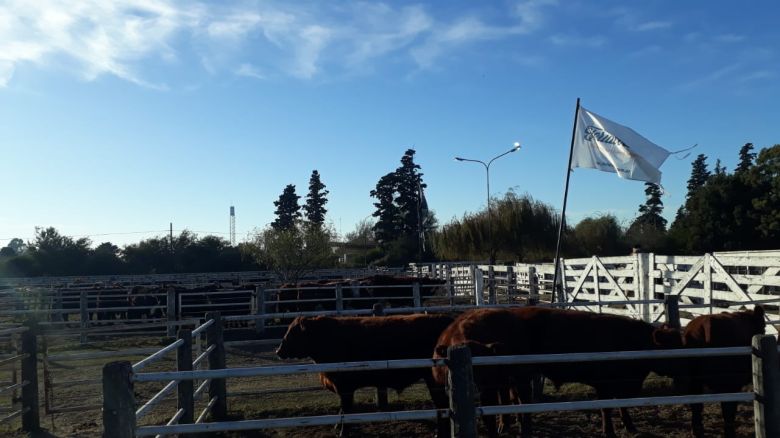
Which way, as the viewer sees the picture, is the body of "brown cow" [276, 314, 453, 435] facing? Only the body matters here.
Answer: to the viewer's left

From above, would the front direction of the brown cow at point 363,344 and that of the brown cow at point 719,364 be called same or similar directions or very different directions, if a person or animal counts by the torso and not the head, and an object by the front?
very different directions

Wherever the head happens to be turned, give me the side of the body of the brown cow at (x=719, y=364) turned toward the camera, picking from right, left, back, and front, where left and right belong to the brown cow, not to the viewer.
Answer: right

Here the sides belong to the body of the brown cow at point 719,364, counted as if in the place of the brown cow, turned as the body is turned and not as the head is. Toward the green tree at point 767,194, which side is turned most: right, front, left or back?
left

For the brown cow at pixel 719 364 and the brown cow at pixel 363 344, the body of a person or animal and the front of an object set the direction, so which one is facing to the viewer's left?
the brown cow at pixel 363 344

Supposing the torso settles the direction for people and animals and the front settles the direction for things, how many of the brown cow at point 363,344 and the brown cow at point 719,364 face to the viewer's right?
1

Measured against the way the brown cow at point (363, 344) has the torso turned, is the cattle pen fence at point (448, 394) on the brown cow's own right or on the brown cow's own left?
on the brown cow's own left

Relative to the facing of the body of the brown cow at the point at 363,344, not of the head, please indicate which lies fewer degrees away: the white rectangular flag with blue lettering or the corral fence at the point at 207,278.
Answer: the corral fence
